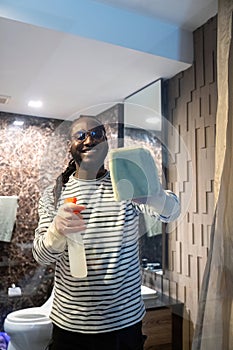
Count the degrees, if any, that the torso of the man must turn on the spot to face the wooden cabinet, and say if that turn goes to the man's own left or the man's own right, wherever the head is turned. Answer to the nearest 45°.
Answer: approximately 135° to the man's own left

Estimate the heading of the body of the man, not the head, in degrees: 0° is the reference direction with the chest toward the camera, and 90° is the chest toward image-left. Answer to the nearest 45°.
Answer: approximately 0°

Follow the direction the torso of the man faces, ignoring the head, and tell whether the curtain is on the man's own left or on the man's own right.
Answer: on the man's own left

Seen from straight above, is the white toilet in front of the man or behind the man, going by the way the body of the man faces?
behind

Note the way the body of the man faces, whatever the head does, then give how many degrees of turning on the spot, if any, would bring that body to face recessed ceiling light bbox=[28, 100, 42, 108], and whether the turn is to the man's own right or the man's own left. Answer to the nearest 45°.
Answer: approximately 135° to the man's own right

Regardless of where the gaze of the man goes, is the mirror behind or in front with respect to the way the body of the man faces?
behind

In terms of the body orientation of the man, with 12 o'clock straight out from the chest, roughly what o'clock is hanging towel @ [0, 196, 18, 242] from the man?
The hanging towel is roughly at 5 o'clock from the man.
